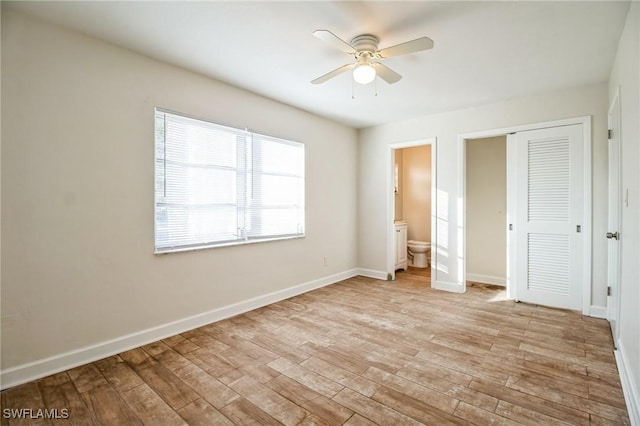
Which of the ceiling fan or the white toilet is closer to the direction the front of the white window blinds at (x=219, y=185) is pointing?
the ceiling fan

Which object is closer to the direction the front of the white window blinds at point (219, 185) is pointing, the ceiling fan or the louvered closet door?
the ceiling fan

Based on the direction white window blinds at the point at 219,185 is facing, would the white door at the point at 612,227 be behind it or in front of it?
in front

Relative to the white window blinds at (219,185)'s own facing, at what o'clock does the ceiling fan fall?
The ceiling fan is roughly at 12 o'clock from the white window blinds.

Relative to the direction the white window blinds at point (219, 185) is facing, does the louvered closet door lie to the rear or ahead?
ahead

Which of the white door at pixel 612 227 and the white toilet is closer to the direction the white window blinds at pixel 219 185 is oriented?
the white door

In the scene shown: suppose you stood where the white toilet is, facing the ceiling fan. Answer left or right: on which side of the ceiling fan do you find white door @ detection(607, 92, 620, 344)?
left

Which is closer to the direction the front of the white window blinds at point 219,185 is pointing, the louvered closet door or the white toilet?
the louvered closet door

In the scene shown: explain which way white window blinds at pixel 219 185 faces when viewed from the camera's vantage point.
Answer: facing the viewer and to the right of the viewer

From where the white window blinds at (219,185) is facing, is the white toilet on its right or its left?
on its left
